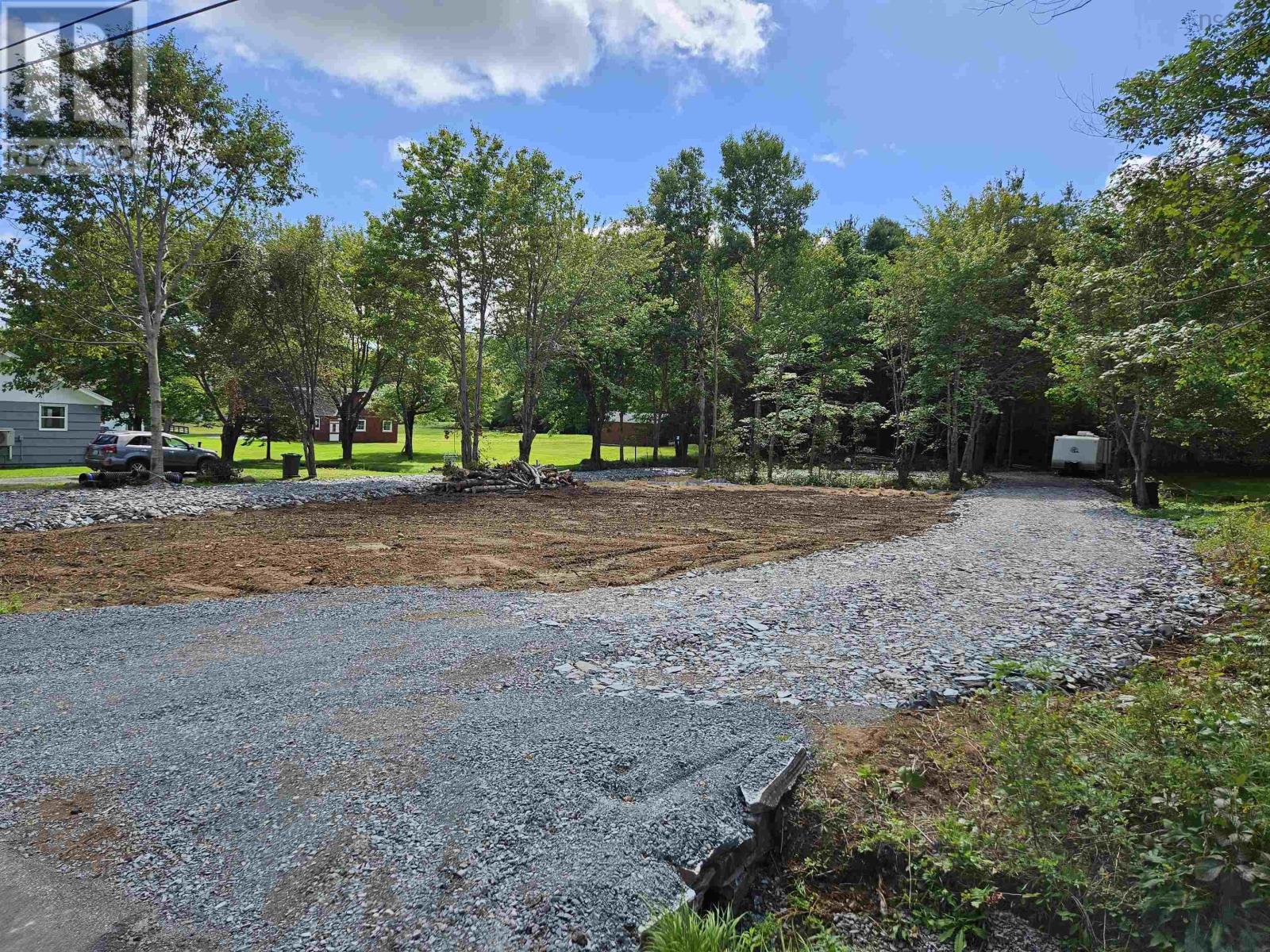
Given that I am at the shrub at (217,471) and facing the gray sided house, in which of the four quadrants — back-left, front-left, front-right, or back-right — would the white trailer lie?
back-right

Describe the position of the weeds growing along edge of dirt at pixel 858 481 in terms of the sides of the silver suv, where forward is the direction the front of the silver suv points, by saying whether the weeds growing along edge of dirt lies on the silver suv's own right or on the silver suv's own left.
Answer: on the silver suv's own right

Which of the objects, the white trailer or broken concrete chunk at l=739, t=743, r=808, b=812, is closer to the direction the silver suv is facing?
the white trailer

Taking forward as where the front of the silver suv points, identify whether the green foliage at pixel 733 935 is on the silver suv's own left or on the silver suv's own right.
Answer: on the silver suv's own right

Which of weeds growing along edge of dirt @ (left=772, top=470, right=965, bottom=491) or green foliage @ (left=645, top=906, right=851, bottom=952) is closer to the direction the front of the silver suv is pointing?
the weeds growing along edge of dirt

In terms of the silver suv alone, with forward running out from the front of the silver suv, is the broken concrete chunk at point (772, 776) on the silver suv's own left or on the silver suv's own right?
on the silver suv's own right

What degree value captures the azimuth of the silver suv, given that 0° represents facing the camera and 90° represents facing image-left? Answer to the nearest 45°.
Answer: approximately 225°
